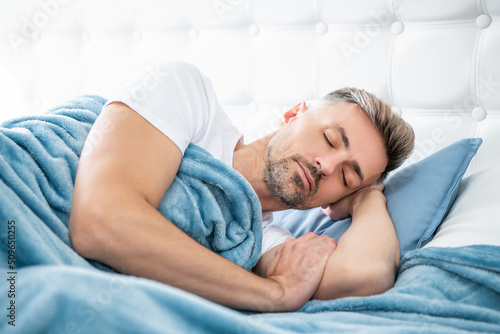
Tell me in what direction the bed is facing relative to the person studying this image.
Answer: facing the viewer and to the left of the viewer
